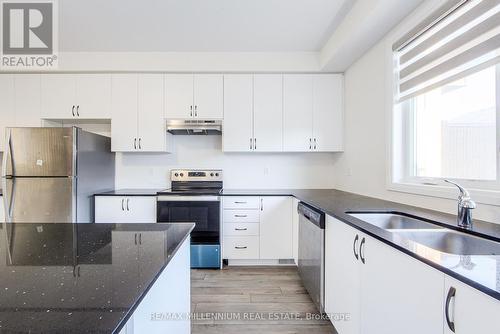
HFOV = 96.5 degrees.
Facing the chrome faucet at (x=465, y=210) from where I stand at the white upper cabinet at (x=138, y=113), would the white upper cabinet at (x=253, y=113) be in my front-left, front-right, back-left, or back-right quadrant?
front-left

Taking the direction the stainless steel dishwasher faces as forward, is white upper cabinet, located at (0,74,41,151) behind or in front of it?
in front

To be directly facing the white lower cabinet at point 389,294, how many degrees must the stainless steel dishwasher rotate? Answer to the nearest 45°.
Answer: approximately 90° to its left

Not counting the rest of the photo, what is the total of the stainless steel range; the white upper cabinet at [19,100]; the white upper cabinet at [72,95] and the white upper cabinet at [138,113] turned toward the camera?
4

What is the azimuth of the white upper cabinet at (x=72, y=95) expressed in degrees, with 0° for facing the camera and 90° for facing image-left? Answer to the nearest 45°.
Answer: approximately 0°

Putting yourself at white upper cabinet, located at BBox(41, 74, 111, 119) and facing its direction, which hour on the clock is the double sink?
The double sink is roughly at 11 o'clock from the white upper cabinet.

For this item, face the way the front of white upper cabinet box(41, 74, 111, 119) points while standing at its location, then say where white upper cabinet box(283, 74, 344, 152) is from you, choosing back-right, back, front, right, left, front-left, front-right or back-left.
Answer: front-left

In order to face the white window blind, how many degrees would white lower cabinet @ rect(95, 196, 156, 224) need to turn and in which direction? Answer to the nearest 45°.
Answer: approximately 45° to its left

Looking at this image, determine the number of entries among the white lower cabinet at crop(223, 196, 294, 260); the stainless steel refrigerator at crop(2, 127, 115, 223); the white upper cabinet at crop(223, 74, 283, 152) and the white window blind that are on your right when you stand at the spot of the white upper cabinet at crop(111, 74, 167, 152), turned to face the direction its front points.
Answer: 1

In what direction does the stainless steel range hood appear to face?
toward the camera

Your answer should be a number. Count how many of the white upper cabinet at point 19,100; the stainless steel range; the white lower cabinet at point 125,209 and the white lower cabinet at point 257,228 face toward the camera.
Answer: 4

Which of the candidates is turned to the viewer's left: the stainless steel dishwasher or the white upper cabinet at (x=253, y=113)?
the stainless steel dishwasher

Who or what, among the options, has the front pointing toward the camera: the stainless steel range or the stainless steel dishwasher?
the stainless steel range

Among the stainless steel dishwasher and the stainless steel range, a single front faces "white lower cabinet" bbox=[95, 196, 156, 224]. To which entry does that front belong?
the stainless steel dishwasher

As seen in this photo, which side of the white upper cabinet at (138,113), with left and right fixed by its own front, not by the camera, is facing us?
front

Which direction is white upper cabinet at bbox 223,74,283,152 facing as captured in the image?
toward the camera

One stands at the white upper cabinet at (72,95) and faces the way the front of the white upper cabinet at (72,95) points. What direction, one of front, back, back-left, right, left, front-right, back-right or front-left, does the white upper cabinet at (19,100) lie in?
back-right
